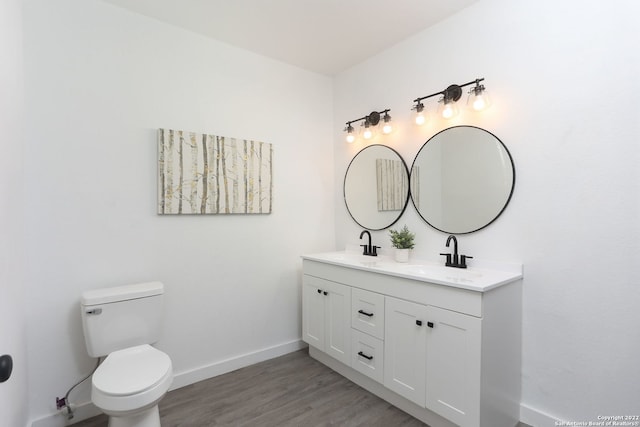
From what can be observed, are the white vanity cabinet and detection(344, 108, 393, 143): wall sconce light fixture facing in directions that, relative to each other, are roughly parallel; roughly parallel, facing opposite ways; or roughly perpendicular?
roughly parallel

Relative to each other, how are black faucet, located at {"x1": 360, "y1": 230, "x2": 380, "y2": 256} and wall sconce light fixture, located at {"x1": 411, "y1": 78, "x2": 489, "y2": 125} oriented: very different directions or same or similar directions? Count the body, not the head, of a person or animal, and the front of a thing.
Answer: same or similar directions

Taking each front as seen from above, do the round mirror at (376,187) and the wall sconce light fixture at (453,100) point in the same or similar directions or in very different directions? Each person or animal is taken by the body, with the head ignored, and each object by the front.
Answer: same or similar directions

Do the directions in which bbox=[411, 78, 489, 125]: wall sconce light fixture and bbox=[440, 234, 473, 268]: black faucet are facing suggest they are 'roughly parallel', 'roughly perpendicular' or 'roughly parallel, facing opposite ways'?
roughly parallel

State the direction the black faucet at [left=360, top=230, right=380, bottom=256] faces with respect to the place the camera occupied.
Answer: facing the viewer and to the left of the viewer

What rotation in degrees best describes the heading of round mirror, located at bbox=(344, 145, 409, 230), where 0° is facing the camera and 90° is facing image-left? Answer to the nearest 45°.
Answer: approximately 45°

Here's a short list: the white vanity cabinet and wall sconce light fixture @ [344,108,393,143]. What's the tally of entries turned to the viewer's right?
0

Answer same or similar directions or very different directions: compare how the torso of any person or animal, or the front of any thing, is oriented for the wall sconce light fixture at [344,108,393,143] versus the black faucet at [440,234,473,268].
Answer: same or similar directions

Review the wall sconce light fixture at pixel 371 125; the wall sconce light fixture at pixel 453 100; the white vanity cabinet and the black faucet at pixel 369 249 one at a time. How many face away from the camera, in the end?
0

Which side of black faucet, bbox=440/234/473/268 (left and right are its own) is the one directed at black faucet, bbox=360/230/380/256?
right

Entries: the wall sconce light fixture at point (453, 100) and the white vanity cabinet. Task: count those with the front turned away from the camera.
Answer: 0
